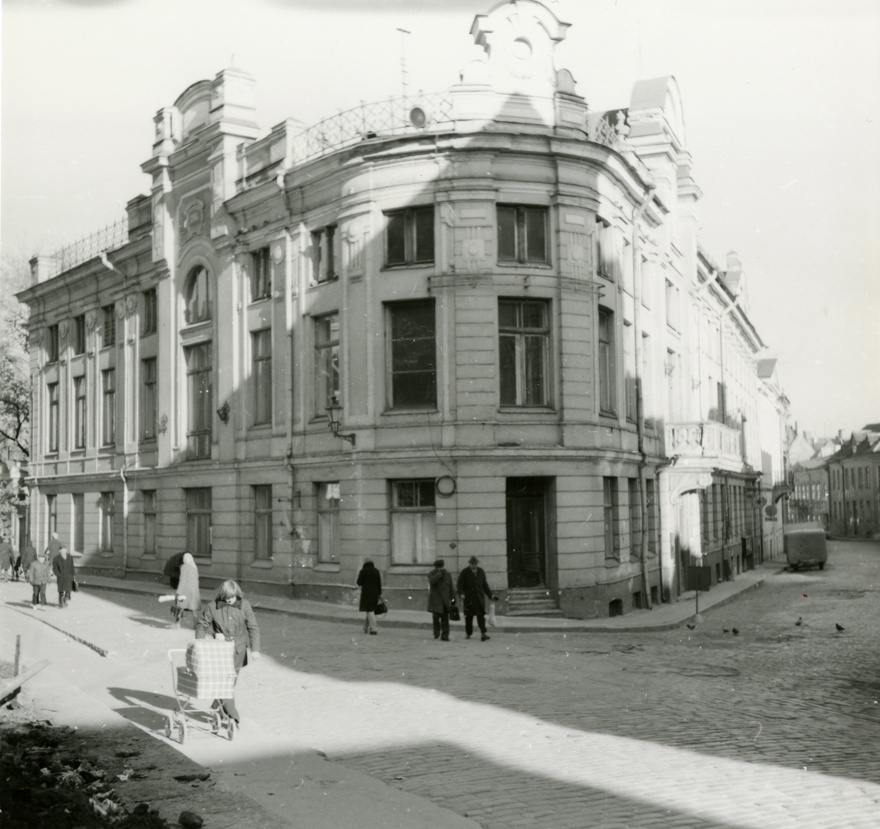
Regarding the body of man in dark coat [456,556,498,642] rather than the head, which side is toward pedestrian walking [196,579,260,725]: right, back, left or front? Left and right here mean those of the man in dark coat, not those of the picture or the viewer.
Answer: front

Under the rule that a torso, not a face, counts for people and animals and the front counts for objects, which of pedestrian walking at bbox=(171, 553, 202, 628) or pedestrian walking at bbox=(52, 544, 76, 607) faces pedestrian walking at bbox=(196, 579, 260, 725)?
pedestrian walking at bbox=(52, 544, 76, 607)

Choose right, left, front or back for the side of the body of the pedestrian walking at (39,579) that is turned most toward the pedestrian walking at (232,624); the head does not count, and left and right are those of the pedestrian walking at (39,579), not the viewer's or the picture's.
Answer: front

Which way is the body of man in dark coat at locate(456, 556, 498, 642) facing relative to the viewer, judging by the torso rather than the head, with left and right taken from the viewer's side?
facing the viewer

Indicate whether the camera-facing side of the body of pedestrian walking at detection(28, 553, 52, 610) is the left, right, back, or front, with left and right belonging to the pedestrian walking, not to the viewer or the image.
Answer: front

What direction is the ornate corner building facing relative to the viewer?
toward the camera

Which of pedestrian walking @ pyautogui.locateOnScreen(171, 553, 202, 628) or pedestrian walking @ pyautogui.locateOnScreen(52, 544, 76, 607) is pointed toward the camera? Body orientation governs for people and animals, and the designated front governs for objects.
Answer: pedestrian walking @ pyautogui.locateOnScreen(52, 544, 76, 607)

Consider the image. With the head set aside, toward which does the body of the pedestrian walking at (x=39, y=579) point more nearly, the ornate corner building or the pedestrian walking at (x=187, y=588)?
the pedestrian walking

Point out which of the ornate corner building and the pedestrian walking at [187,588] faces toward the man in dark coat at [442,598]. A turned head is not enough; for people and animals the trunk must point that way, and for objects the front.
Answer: the ornate corner building

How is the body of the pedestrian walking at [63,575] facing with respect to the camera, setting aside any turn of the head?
toward the camera

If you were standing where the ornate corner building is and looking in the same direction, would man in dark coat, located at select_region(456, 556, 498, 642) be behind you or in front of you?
in front

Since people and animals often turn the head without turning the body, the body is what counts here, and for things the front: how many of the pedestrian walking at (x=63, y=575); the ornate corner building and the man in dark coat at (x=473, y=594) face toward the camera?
3

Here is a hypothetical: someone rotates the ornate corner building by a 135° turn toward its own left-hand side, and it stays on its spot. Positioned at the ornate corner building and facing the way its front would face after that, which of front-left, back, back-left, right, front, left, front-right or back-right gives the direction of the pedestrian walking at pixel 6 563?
left
